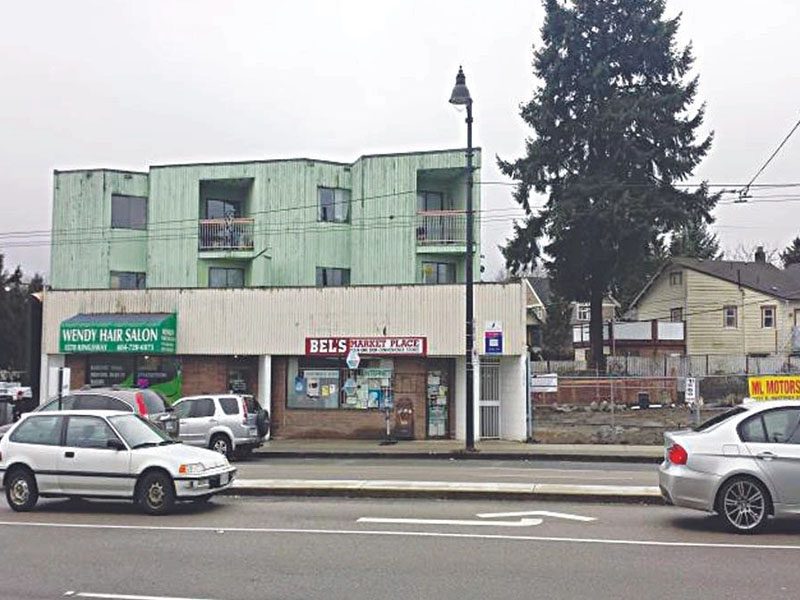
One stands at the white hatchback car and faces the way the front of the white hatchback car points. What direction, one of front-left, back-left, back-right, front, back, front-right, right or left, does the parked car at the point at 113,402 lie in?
back-left

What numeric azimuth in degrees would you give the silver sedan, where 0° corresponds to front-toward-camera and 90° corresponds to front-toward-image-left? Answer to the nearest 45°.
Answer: approximately 225°

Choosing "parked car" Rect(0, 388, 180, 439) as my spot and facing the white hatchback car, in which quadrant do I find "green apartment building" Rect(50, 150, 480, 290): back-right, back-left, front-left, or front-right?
back-left

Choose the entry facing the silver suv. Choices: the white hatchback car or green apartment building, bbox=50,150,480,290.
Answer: the green apartment building

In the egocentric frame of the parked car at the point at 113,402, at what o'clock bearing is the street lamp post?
The street lamp post is roughly at 4 o'clock from the parked car.

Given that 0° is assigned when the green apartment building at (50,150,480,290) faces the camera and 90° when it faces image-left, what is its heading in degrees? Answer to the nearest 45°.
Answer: approximately 0°

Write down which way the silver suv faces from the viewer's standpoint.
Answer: facing away from the viewer and to the left of the viewer

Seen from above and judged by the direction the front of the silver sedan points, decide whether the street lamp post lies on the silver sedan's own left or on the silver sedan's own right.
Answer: on the silver sedan's own left
